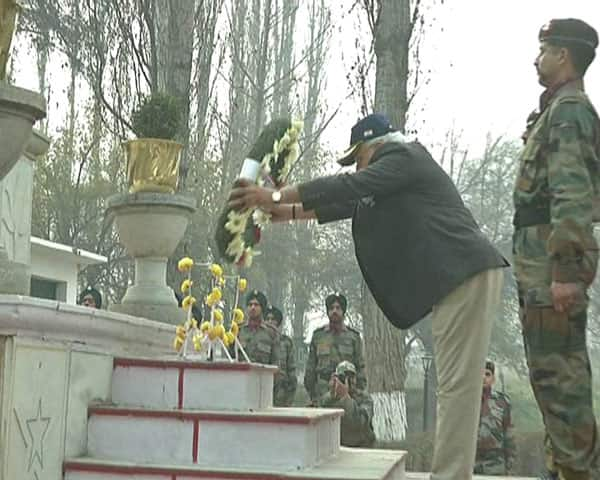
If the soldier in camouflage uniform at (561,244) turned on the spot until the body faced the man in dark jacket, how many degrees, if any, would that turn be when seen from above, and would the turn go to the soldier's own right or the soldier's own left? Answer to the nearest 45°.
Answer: approximately 45° to the soldier's own right

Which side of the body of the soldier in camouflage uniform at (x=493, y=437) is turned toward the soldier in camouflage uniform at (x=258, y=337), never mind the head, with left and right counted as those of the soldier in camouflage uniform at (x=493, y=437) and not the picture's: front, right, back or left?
right

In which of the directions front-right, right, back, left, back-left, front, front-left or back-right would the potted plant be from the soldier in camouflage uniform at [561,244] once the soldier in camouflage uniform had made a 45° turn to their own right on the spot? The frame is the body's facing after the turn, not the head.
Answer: front

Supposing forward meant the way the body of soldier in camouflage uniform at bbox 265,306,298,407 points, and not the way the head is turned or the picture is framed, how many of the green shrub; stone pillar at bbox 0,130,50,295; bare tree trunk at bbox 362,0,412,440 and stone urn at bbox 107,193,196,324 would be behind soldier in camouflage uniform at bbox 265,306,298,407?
1

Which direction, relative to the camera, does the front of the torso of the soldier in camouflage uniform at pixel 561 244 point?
to the viewer's left

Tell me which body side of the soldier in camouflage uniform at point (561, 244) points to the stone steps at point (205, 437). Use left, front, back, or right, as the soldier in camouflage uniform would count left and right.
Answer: front

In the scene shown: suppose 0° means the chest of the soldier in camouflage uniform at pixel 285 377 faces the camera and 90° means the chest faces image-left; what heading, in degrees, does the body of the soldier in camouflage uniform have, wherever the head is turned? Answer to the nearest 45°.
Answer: approximately 45°

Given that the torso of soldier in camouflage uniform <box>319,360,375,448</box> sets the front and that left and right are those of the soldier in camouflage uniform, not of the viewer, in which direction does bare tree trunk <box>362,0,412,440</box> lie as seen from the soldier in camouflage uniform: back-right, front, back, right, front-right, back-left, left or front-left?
back-left

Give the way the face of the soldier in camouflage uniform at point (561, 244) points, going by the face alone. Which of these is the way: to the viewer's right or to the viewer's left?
to the viewer's left

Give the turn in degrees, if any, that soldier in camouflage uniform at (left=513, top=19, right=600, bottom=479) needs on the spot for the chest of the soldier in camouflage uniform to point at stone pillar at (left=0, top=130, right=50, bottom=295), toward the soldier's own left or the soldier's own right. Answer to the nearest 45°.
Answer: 0° — they already face it

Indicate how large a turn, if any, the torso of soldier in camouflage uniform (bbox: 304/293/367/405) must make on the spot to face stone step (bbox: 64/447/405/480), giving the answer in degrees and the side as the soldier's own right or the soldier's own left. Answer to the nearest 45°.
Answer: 0° — they already face it

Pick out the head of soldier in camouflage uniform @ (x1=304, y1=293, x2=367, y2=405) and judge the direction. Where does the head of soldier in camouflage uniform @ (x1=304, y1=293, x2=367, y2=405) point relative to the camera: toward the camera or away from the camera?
toward the camera

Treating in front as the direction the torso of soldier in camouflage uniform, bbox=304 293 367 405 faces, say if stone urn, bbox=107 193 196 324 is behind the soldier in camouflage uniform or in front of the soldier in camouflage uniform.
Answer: in front

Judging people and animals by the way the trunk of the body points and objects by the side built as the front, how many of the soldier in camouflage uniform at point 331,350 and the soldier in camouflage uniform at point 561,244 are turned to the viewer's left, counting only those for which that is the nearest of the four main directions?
1

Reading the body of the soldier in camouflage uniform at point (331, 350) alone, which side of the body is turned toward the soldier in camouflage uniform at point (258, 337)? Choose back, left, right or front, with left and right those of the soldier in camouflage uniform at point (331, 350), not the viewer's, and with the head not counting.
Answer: right

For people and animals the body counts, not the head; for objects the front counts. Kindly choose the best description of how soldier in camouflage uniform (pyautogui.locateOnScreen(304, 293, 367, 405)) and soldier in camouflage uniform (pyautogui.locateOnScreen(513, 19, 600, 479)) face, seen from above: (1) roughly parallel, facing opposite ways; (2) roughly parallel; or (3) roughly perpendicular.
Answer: roughly perpendicular

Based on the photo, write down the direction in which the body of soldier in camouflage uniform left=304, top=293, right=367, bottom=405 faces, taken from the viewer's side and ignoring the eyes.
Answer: toward the camera
